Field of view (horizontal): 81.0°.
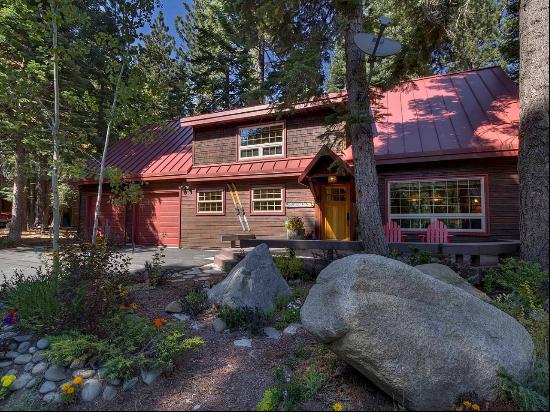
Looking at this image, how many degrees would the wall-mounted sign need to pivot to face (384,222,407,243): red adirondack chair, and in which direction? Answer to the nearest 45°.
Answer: approximately 45° to its left

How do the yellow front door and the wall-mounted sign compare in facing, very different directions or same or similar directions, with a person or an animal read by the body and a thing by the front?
same or similar directions

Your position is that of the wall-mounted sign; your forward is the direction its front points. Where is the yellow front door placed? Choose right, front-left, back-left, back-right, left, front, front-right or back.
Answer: left

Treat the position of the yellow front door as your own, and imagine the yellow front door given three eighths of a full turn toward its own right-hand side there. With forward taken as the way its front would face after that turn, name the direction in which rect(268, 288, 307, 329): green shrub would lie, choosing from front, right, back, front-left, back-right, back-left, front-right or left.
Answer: back-left

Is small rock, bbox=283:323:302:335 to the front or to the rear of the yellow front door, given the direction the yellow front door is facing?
to the front

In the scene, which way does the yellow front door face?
toward the camera

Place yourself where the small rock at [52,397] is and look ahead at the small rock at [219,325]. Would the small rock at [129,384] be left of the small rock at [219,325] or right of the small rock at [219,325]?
right

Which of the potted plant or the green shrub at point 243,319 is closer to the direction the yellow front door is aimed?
the green shrub

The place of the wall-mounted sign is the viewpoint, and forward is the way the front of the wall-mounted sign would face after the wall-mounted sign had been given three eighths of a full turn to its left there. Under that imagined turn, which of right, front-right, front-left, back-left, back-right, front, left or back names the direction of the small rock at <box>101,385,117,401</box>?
back-right

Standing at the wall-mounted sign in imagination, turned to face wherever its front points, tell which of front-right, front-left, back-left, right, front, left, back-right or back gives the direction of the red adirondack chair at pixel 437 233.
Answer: front-left

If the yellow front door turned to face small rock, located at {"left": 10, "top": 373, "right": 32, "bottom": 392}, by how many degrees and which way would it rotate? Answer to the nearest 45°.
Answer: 0° — it already faces it

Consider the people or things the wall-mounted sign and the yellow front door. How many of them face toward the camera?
2

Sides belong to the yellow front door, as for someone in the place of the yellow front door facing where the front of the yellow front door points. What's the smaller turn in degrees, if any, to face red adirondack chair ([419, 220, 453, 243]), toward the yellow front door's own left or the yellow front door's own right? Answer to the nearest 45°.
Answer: approximately 45° to the yellow front door's own left

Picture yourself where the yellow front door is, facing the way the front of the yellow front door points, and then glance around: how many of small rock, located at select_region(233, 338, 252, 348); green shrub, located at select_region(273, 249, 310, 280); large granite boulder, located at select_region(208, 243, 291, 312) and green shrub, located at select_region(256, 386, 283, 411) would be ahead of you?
4

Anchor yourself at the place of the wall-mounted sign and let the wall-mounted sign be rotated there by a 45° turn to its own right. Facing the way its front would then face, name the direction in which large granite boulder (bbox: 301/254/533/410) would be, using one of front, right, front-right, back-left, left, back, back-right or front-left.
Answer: front-left

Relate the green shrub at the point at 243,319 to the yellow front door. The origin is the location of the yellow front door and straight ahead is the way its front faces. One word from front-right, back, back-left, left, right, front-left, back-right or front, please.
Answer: front

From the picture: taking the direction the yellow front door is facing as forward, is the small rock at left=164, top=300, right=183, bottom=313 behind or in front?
in front

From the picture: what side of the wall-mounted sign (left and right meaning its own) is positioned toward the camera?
front
